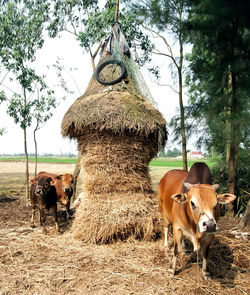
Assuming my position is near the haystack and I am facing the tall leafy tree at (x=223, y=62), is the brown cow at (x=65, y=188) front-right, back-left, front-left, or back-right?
back-left

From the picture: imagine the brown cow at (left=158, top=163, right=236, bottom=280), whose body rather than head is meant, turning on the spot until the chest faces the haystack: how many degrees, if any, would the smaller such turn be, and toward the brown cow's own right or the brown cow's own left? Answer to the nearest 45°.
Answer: approximately 180°

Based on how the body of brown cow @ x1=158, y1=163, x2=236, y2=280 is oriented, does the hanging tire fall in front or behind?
behind

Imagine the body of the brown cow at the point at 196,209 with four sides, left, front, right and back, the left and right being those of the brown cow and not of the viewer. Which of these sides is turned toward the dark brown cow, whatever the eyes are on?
back

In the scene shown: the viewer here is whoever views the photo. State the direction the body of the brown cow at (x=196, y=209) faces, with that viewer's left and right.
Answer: facing the viewer and to the right of the viewer
